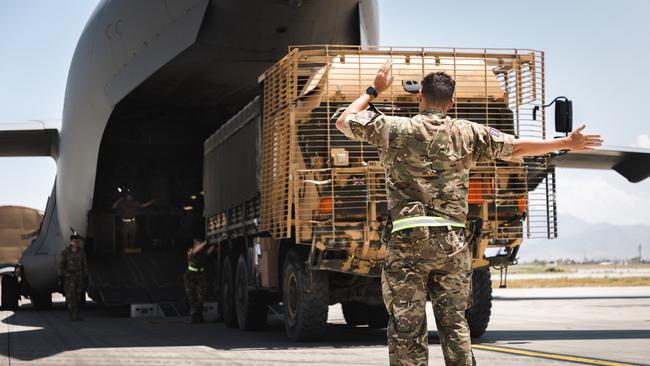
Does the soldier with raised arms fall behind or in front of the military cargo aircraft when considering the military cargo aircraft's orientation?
behind

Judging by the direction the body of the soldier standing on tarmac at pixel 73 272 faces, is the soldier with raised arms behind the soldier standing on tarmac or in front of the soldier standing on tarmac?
in front

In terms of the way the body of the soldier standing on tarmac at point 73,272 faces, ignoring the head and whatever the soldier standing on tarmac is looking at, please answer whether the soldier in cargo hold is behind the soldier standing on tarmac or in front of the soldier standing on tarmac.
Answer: behind

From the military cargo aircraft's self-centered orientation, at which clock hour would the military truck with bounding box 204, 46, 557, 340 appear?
The military truck is roughly at 7 o'clock from the military cargo aircraft.

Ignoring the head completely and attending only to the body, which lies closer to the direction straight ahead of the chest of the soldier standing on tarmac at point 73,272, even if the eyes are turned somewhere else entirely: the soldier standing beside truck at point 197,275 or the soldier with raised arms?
the soldier with raised arms

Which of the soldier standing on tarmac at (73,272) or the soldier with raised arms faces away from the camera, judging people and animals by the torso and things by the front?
the soldier with raised arms

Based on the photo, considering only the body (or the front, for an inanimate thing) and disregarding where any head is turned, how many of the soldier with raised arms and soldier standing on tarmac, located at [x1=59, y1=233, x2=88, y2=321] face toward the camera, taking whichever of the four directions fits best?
1

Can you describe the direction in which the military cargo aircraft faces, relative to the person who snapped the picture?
facing away from the viewer and to the left of the viewer

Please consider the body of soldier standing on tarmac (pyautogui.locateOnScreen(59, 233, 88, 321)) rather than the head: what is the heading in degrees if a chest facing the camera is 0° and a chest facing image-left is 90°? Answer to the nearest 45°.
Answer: approximately 0°

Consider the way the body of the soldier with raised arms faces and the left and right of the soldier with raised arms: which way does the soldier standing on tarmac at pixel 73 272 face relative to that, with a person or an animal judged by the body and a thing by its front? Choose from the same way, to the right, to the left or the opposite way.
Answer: the opposite way

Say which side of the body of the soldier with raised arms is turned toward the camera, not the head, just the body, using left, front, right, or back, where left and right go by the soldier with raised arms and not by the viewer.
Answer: back

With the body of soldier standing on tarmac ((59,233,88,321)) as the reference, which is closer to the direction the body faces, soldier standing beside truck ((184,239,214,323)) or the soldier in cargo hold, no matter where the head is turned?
the soldier standing beside truck

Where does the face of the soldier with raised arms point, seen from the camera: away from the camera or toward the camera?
away from the camera
